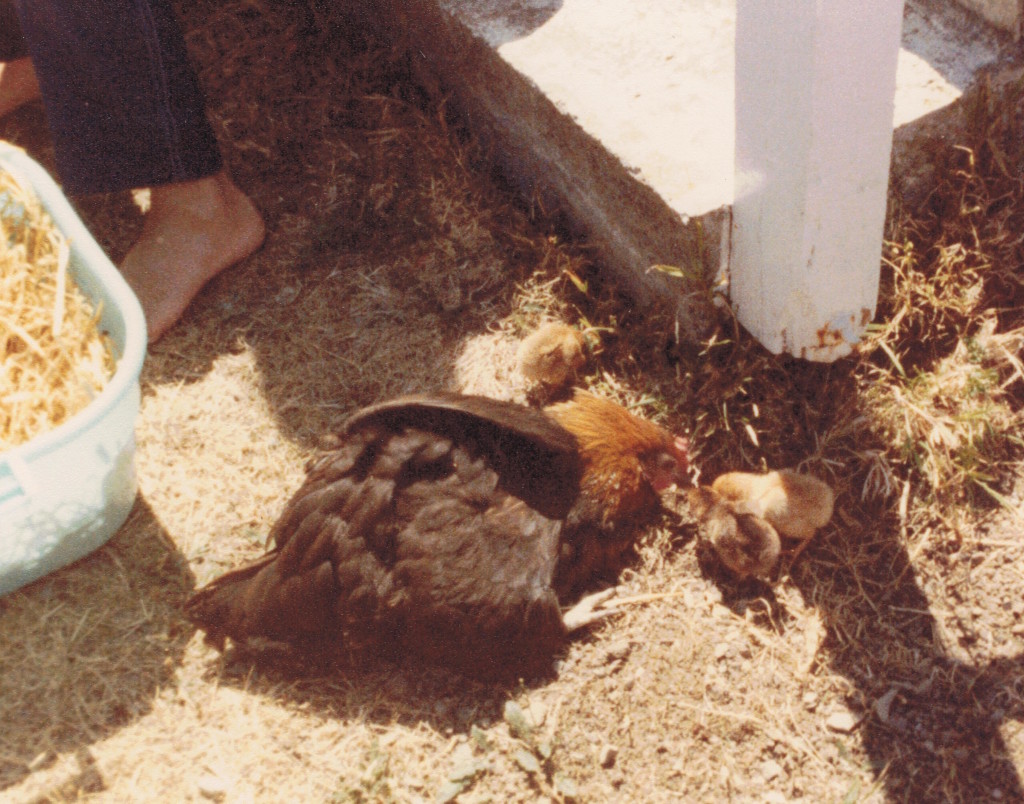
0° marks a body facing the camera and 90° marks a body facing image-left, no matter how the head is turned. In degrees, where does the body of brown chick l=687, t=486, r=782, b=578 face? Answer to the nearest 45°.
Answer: approximately 135°

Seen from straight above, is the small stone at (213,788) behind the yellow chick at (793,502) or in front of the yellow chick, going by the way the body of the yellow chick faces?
in front

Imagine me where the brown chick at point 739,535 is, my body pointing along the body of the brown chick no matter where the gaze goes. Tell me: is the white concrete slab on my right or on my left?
on my right

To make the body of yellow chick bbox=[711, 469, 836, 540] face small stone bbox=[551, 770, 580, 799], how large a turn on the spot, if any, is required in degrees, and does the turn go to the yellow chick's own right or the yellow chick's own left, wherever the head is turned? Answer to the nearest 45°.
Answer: approximately 45° to the yellow chick's own left

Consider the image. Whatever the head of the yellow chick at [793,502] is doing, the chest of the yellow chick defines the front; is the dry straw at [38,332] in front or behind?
in front

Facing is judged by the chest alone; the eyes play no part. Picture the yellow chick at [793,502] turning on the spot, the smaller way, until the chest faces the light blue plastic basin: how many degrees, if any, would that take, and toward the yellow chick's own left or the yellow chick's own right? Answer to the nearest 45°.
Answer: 0° — it already faces it

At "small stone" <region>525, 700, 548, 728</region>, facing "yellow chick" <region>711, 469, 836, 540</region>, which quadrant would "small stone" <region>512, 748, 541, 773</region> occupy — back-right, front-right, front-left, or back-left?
back-right

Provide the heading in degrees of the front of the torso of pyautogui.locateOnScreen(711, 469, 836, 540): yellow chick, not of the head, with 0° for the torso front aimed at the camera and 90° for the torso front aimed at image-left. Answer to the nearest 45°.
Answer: approximately 90°
